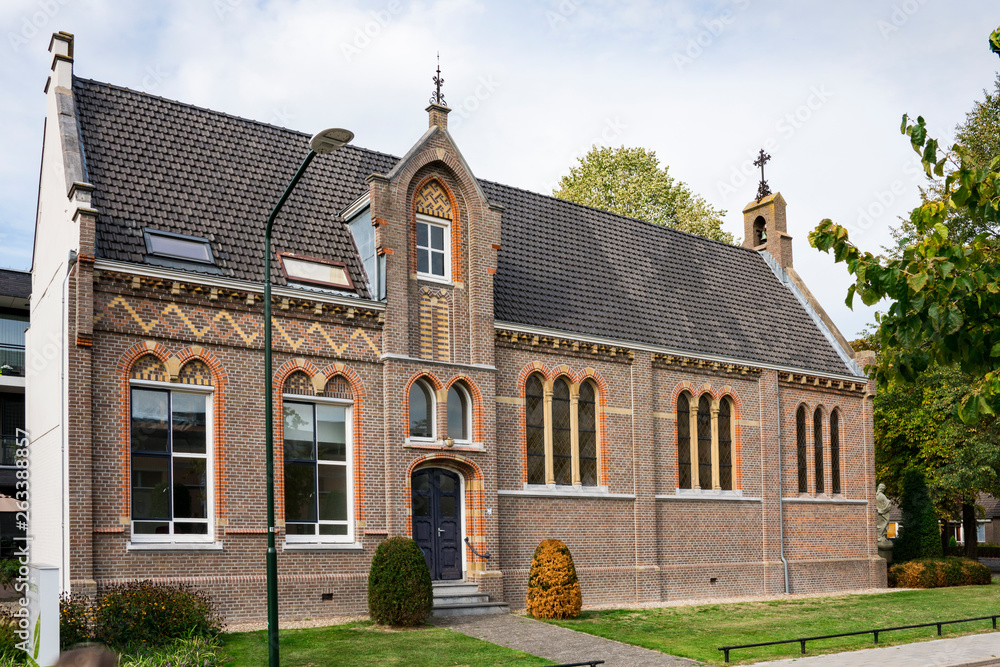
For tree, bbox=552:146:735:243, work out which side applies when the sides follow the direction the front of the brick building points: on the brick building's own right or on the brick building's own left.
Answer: on the brick building's own left

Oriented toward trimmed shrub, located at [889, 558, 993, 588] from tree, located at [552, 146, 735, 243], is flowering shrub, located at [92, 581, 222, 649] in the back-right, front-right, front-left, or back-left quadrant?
front-right

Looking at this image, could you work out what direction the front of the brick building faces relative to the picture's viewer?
facing the viewer and to the right of the viewer

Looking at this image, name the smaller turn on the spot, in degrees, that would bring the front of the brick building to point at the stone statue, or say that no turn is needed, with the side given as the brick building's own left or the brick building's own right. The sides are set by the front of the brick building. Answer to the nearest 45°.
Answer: approximately 90° to the brick building's own left

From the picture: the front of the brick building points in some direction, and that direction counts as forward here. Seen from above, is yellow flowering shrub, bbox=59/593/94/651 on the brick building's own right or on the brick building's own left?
on the brick building's own right
